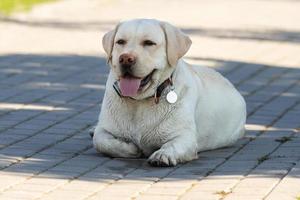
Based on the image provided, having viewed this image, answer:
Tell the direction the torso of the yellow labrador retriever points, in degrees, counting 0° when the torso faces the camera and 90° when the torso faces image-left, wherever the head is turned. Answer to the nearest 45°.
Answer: approximately 45°
